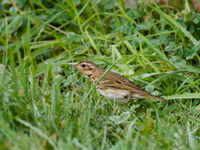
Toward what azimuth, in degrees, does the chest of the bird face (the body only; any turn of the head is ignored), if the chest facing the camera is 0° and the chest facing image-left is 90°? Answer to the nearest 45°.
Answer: approximately 90°
